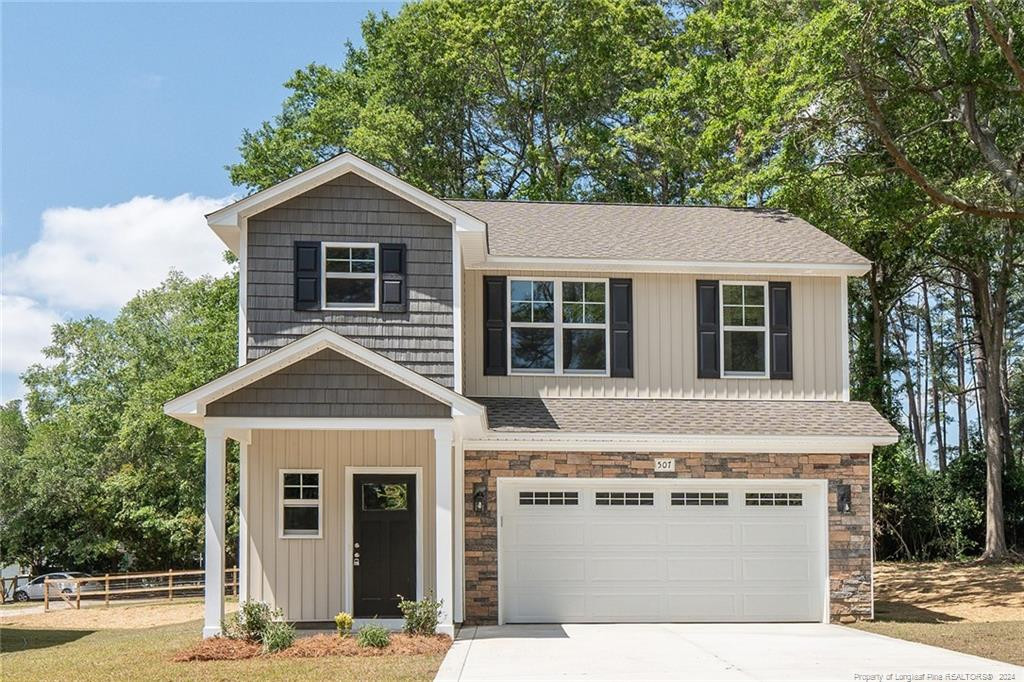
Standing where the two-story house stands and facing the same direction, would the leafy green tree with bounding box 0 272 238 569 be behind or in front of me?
behind

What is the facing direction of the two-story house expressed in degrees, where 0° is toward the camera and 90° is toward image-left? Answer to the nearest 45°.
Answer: approximately 0°

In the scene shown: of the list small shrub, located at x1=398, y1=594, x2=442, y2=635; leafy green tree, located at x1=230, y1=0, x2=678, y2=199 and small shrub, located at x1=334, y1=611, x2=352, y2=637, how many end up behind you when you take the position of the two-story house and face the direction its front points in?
1

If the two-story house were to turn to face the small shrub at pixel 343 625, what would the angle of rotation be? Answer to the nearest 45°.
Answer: approximately 45° to its right

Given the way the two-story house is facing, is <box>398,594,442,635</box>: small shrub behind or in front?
in front

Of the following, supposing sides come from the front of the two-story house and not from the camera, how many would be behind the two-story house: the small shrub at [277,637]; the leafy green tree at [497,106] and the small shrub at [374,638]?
1

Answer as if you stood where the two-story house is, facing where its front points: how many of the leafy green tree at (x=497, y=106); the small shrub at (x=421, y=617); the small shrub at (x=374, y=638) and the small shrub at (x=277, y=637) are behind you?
1

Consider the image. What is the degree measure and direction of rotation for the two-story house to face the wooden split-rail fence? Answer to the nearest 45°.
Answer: approximately 135° to its right

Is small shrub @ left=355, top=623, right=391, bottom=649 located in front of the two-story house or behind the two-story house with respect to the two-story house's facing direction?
in front

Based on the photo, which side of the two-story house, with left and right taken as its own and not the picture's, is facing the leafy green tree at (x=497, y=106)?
back
